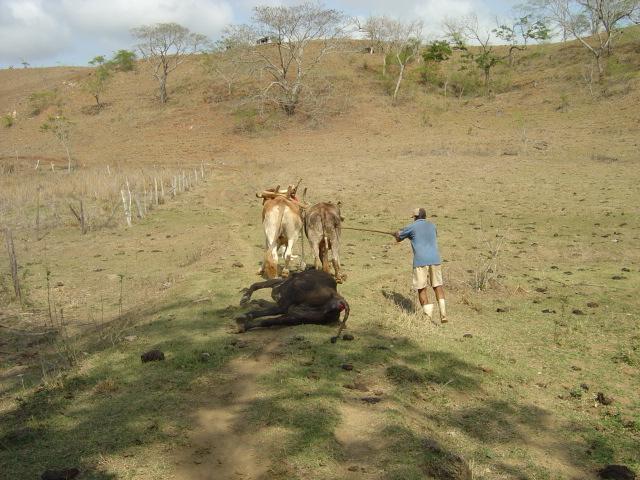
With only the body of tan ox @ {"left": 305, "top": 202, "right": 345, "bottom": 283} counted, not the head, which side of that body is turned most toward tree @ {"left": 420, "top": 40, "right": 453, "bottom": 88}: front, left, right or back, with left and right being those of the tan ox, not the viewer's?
front

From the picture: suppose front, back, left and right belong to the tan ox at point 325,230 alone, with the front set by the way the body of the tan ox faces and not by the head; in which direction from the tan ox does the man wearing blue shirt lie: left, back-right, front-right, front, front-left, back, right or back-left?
back-right

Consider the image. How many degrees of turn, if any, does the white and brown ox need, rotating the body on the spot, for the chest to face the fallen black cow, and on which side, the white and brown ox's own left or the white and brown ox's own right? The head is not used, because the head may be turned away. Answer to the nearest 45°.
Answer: approximately 180°

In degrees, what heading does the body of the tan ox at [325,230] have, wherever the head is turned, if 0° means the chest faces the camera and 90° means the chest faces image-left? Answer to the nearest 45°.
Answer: approximately 180°

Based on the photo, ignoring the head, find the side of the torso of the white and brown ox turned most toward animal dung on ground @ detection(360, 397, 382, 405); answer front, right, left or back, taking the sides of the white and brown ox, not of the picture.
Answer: back

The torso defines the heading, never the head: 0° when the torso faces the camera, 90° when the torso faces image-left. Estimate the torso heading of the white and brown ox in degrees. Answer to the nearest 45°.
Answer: approximately 180°

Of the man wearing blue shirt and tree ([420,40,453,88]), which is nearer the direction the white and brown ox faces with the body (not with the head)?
the tree

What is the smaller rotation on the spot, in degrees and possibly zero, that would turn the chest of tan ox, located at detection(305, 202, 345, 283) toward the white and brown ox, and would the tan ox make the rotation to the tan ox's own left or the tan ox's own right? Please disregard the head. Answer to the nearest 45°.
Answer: approximately 90° to the tan ox's own left

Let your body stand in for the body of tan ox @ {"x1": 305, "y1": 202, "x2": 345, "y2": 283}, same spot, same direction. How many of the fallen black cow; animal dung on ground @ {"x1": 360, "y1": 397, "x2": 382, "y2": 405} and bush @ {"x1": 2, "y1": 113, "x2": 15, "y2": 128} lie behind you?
2

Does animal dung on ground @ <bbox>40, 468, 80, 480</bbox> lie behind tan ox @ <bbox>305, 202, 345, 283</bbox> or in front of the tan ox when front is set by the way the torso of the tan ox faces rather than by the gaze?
behind

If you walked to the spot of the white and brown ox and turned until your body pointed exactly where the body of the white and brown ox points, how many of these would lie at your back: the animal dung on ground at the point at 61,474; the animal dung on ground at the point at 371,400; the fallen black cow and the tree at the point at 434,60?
3

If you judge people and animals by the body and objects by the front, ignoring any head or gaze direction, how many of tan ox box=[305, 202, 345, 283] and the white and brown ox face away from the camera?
2

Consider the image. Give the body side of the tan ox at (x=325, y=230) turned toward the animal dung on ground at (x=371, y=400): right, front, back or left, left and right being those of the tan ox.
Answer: back

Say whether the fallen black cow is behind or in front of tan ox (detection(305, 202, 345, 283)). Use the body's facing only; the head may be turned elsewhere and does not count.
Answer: behind
